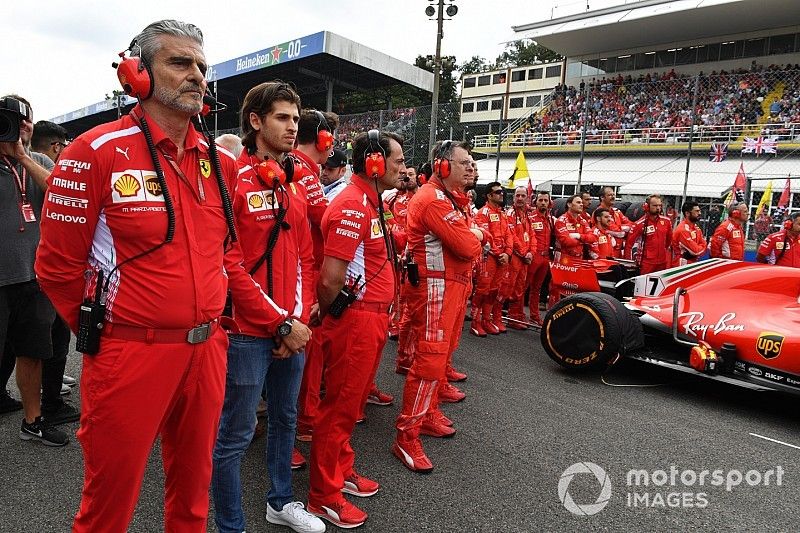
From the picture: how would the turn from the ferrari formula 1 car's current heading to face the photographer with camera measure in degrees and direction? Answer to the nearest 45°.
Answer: approximately 90° to its right

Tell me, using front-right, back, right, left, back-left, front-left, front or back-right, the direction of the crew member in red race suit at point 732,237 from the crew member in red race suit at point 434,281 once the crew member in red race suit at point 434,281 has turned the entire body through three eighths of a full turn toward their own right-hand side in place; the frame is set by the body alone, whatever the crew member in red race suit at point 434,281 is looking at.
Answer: back

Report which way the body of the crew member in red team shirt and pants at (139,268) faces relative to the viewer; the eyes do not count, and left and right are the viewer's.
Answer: facing the viewer and to the right of the viewer

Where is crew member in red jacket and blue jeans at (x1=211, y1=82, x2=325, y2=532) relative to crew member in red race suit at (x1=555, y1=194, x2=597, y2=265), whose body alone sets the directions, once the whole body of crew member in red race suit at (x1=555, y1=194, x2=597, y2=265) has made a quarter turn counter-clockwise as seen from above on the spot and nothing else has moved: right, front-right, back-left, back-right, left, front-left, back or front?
back-right

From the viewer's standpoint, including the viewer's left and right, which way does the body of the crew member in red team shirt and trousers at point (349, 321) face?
facing to the right of the viewer

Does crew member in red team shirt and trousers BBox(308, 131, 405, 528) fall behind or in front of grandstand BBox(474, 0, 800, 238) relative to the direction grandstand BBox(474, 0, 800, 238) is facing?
in front

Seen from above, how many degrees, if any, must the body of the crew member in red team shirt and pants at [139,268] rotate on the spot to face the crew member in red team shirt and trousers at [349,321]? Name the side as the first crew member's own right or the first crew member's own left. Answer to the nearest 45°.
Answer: approximately 90° to the first crew member's own left

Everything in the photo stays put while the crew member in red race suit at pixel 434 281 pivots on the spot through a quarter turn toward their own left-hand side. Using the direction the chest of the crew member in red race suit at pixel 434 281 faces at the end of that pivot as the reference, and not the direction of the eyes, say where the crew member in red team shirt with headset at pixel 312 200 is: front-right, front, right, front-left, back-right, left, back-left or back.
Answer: left

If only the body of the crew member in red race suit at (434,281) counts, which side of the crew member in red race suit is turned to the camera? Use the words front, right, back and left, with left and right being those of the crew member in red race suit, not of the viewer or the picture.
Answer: right

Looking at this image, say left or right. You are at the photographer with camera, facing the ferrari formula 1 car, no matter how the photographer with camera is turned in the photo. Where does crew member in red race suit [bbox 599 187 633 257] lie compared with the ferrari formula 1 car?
left

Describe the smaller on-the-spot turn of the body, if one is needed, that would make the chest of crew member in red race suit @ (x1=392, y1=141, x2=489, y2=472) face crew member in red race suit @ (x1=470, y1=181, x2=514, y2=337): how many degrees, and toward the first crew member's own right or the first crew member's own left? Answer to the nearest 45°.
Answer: approximately 90° to the first crew member's own left

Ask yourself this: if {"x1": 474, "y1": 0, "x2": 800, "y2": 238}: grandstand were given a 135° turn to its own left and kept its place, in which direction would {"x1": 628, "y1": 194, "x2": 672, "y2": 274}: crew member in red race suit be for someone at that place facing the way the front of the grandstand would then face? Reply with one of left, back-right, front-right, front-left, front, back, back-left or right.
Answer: right

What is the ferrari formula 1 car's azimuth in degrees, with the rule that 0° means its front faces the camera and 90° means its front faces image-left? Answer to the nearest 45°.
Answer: approximately 315°

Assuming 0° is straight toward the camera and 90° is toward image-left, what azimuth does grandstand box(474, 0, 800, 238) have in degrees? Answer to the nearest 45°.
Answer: approximately 45°

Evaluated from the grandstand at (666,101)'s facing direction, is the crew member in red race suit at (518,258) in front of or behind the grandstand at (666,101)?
in front

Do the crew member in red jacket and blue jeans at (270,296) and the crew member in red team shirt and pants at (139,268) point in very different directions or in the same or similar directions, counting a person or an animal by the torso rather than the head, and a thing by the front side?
same or similar directions

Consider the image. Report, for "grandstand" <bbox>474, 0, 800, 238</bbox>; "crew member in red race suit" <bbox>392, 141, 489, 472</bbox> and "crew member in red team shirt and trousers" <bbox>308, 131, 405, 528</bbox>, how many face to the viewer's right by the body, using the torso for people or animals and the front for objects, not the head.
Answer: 2
